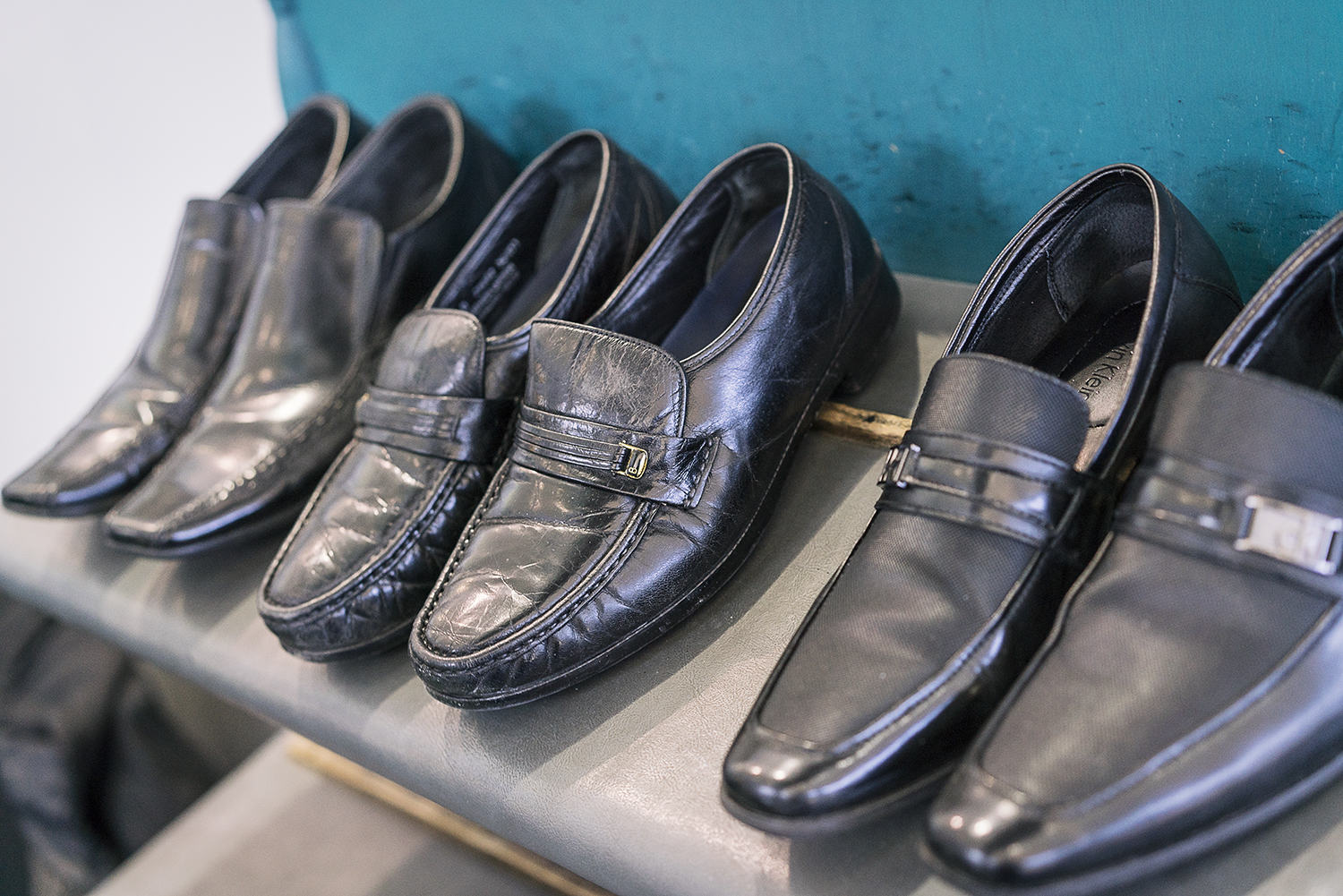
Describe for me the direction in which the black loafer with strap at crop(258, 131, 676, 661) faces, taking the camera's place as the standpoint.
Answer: facing the viewer and to the left of the viewer

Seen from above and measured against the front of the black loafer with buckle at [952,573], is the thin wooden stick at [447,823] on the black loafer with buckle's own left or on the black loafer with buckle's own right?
on the black loafer with buckle's own right

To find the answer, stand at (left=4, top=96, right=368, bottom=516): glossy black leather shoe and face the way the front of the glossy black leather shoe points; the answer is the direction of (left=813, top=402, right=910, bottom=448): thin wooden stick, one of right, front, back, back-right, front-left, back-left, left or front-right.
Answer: left

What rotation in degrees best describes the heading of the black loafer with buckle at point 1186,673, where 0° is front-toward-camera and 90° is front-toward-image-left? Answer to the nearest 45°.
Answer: approximately 45°

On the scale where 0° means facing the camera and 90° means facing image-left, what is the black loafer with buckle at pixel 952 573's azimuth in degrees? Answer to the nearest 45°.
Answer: approximately 45°

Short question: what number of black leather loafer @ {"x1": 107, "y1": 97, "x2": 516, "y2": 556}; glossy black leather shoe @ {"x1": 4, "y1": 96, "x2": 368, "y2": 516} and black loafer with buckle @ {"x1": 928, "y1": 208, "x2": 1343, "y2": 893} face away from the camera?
0
